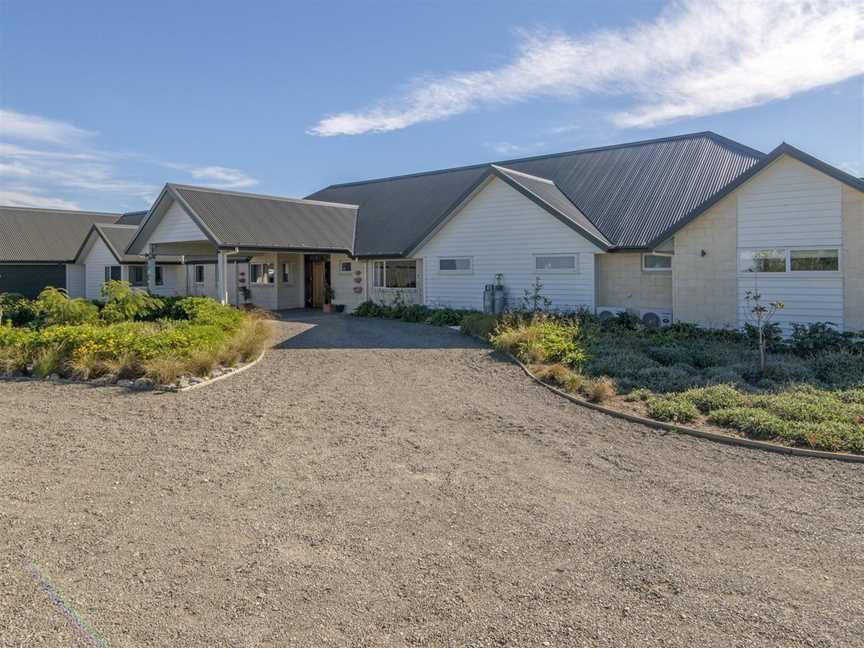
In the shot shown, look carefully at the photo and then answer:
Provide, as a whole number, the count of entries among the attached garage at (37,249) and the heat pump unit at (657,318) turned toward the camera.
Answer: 2

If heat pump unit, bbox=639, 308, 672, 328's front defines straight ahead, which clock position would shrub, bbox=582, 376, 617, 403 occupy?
The shrub is roughly at 12 o'clock from the heat pump unit.

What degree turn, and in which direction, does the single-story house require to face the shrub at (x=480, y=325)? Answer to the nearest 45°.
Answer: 0° — it already faces it

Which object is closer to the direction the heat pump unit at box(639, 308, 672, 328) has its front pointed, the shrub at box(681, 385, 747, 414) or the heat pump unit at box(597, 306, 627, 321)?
the shrub

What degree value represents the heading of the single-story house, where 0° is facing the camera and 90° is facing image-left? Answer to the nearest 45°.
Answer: approximately 45°

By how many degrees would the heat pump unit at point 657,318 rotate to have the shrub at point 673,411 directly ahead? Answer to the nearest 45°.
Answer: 0° — it already faces it

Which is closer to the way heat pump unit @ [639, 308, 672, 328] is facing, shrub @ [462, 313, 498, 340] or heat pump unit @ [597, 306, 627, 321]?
the shrub

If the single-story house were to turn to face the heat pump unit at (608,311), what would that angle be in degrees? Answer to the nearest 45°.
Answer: approximately 45° to its left
